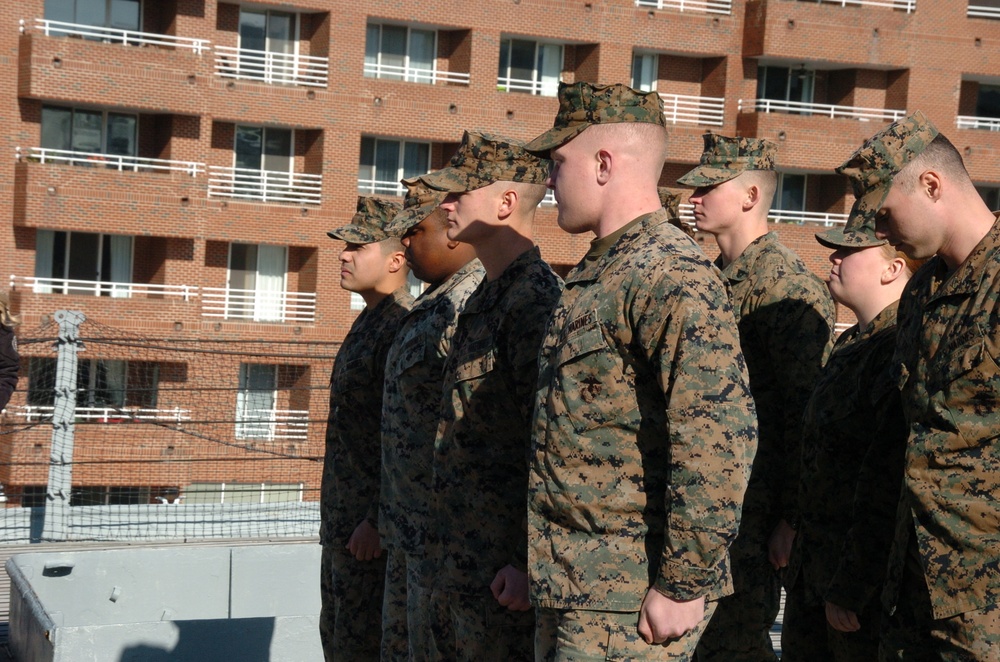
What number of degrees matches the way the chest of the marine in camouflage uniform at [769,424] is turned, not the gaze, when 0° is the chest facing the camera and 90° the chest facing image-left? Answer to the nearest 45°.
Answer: approximately 90°

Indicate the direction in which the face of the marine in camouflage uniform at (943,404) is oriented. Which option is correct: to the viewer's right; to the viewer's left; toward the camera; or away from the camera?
to the viewer's left

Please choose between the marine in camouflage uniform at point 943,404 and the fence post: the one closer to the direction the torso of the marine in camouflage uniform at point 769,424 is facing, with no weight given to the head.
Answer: the fence post

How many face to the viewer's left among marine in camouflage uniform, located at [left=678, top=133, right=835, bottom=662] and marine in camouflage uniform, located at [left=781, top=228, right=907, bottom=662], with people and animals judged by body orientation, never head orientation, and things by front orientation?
2

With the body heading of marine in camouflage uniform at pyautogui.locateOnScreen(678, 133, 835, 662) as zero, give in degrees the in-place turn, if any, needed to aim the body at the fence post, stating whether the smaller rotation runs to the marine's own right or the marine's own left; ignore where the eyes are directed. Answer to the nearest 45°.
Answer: approximately 45° to the marine's own right

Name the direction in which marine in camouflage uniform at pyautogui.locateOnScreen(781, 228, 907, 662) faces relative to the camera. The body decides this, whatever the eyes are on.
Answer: to the viewer's left
